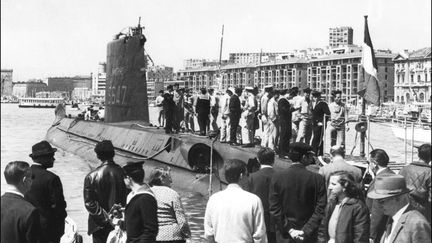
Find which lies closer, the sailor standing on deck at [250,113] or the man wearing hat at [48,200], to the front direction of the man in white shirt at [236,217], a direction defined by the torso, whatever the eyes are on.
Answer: the sailor standing on deck

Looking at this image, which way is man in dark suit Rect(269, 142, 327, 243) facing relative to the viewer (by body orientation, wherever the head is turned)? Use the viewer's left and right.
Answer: facing away from the viewer

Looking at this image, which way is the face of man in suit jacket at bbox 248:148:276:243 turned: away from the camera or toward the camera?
away from the camera

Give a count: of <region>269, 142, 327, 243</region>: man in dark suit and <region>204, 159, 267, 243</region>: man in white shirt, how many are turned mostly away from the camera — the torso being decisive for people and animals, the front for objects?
2

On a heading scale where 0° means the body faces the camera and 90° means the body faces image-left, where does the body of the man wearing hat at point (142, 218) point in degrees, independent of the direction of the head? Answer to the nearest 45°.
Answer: approximately 135°

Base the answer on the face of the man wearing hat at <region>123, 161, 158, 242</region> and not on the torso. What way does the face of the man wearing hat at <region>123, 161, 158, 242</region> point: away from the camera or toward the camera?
away from the camera

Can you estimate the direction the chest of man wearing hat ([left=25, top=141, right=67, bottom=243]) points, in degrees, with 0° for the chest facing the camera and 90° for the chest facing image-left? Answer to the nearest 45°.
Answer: approximately 225°

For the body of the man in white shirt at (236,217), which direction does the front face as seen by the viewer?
away from the camera

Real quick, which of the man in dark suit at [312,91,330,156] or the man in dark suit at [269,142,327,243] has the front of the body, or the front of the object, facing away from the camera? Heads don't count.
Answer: the man in dark suit at [269,142,327,243]

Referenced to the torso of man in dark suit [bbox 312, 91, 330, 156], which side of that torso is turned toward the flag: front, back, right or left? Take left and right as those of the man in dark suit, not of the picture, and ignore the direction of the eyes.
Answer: left

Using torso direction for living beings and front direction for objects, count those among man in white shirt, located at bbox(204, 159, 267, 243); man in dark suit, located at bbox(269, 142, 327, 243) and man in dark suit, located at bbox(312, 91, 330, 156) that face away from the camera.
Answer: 2

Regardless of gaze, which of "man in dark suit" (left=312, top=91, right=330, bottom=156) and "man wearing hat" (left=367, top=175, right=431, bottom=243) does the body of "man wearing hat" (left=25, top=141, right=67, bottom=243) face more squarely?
the man in dark suit

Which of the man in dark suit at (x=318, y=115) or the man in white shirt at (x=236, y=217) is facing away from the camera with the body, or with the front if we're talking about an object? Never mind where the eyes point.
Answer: the man in white shirt

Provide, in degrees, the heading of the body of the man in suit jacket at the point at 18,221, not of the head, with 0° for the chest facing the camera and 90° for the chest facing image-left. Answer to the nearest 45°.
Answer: approximately 225°

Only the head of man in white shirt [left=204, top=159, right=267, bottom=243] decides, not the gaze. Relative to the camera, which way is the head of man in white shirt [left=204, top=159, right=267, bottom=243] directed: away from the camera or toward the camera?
away from the camera

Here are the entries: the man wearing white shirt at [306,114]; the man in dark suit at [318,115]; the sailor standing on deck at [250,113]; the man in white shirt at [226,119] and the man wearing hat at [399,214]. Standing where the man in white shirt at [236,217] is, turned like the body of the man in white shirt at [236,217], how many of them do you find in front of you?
4

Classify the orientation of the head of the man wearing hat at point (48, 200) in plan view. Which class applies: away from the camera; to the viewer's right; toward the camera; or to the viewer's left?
to the viewer's right

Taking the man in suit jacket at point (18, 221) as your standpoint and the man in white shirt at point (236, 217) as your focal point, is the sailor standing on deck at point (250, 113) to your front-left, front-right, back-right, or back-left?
front-left
